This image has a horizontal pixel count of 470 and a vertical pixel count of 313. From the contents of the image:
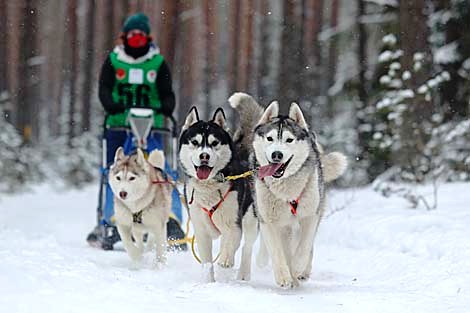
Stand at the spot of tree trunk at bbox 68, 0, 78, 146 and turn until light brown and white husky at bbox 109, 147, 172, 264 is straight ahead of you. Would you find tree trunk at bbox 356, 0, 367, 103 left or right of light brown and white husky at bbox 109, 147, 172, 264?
left

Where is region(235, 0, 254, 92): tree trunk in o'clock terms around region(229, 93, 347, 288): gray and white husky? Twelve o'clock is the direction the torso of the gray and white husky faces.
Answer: The tree trunk is roughly at 6 o'clock from the gray and white husky.

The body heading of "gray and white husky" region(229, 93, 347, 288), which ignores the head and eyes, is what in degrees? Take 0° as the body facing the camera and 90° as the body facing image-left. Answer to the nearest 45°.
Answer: approximately 0°

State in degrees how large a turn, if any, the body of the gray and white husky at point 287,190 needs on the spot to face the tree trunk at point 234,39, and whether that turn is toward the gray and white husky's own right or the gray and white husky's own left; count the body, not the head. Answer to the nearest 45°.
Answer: approximately 180°

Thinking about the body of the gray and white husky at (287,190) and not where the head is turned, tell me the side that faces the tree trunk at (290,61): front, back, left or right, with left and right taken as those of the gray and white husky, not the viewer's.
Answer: back

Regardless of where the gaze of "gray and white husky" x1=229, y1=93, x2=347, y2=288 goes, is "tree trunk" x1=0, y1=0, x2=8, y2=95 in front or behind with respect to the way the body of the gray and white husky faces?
behind

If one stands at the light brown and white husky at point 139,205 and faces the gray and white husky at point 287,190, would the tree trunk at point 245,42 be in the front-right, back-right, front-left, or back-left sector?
back-left

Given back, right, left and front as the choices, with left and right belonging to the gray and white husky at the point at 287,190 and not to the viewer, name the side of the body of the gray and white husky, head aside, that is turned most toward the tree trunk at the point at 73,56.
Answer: back

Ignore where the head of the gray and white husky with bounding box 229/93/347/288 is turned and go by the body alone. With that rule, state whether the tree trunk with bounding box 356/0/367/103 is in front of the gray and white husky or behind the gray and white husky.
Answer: behind

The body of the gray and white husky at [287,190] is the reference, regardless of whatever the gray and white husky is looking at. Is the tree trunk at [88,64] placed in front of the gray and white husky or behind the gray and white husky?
behind

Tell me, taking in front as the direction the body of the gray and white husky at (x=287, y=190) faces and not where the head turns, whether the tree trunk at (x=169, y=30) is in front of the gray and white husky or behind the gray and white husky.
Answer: behind

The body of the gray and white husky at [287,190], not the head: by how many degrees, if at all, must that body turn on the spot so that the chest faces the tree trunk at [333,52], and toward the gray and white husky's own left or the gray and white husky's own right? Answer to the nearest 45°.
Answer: approximately 180°

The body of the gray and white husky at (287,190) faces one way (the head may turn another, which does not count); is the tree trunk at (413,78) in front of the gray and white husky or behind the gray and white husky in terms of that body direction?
behind
